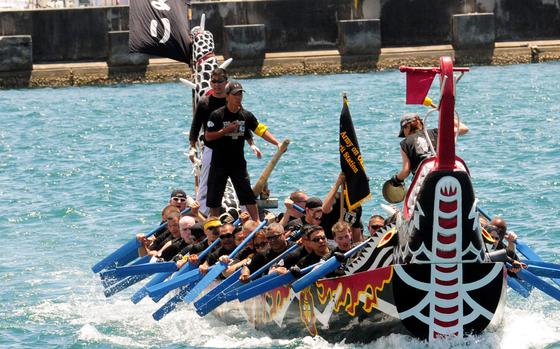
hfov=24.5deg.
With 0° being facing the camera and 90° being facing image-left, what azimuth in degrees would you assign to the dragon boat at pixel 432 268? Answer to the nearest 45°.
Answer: approximately 315°

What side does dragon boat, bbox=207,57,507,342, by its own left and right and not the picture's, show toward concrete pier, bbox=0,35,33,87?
back

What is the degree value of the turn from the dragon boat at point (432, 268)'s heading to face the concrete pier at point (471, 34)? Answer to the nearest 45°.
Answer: approximately 135° to its left
